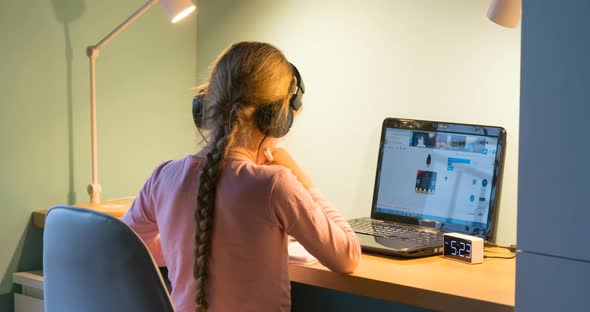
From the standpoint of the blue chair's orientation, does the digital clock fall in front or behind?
in front

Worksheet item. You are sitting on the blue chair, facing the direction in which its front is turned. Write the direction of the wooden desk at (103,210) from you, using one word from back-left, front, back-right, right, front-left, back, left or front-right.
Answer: front-left

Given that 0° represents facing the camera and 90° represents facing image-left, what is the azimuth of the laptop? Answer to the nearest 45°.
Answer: approximately 45°

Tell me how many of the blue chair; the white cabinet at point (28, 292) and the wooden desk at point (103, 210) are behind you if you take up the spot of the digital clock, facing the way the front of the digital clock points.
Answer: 0

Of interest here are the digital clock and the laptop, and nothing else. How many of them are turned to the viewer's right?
0

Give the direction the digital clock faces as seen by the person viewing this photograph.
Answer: facing the viewer and to the left of the viewer

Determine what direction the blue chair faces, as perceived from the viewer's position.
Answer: facing away from the viewer and to the right of the viewer

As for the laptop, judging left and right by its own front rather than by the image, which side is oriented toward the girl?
front

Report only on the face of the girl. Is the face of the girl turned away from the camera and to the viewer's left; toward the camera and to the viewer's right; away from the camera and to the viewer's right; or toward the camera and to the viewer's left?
away from the camera and to the viewer's right

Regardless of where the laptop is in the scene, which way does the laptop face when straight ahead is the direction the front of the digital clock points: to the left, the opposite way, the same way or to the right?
the same way

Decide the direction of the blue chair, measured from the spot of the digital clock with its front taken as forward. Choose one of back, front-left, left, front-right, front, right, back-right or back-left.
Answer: front
